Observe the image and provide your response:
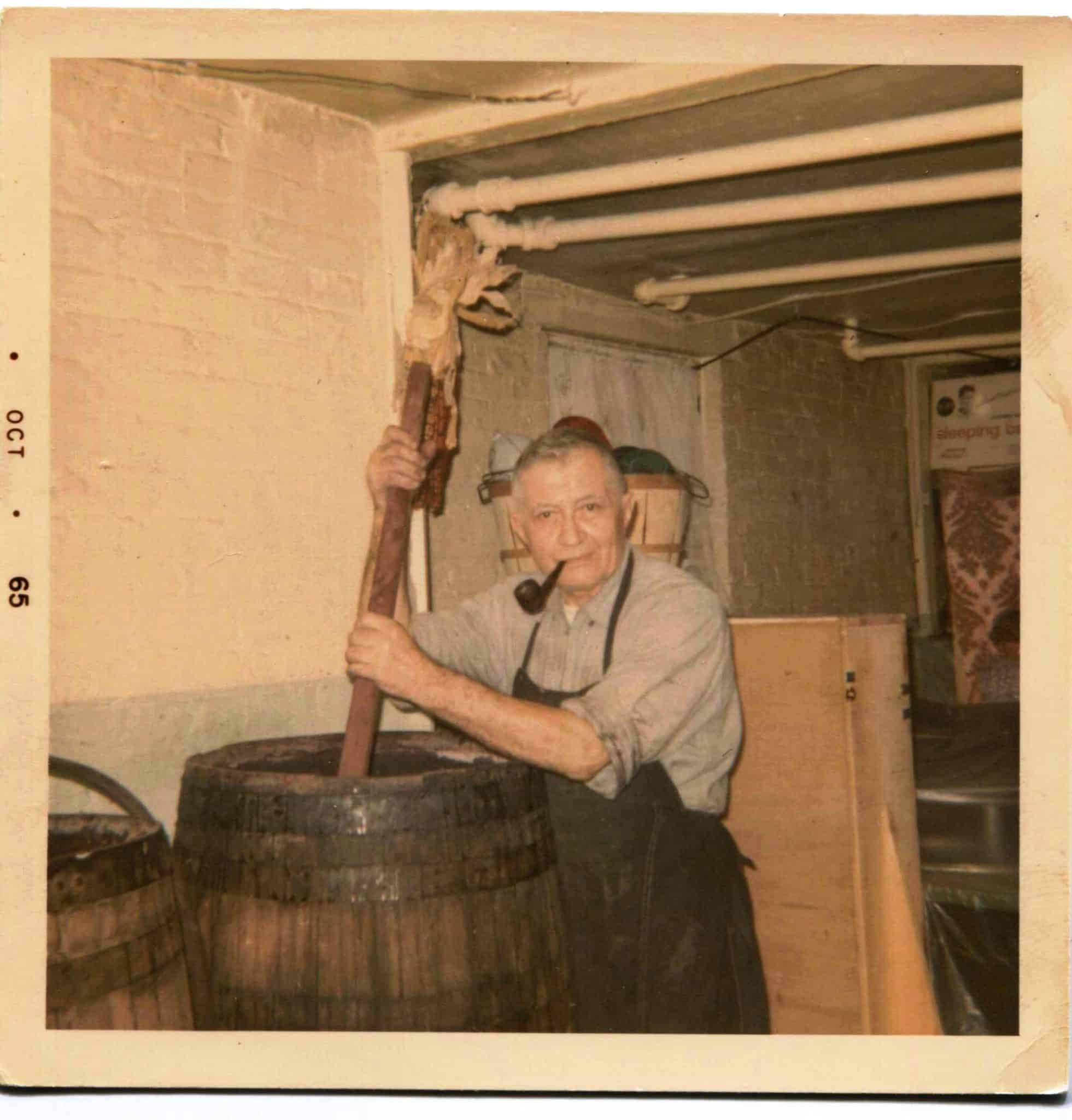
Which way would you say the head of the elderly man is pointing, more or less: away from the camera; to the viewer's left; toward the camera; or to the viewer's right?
toward the camera

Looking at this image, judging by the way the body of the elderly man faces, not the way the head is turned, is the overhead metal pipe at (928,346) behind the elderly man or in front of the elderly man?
behind

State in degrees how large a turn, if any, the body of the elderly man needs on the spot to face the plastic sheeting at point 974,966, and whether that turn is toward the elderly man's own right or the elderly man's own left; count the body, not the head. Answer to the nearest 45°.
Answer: approximately 135° to the elderly man's own left

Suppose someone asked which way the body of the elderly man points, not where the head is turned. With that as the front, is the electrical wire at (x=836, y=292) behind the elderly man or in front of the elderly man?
behind

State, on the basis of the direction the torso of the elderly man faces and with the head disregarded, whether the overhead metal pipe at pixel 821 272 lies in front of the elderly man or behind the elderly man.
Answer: behind

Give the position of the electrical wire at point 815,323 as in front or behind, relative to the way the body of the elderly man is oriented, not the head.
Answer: behind

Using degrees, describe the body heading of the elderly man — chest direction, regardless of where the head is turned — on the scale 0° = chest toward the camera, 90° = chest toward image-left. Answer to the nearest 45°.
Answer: approximately 45°

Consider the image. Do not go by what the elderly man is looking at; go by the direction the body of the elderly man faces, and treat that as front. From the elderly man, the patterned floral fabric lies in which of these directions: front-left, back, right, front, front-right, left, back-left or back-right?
back
